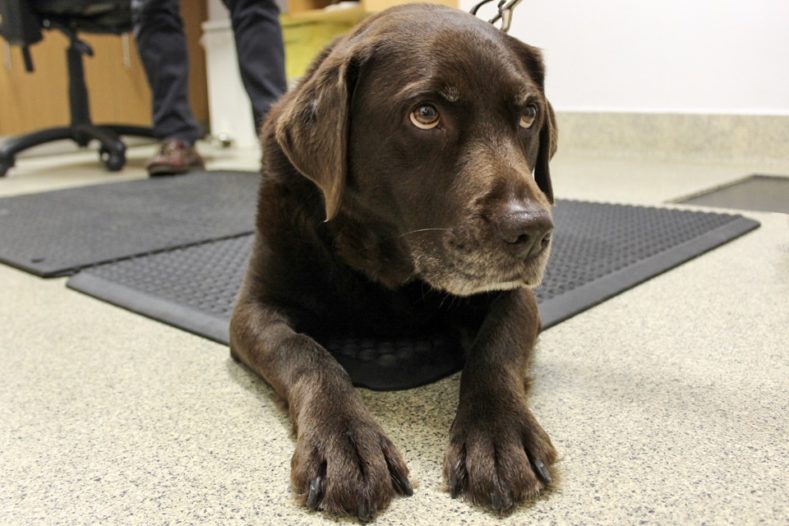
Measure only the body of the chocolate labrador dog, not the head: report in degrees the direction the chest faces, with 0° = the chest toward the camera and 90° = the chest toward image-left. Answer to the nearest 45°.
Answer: approximately 0°

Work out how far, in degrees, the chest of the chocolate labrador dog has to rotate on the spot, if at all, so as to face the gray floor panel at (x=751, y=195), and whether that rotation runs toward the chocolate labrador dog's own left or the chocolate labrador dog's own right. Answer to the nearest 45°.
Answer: approximately 135° to the chocolate labrador dog's own left

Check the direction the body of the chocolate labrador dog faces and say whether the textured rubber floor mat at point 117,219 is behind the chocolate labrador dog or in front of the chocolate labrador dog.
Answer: behind
